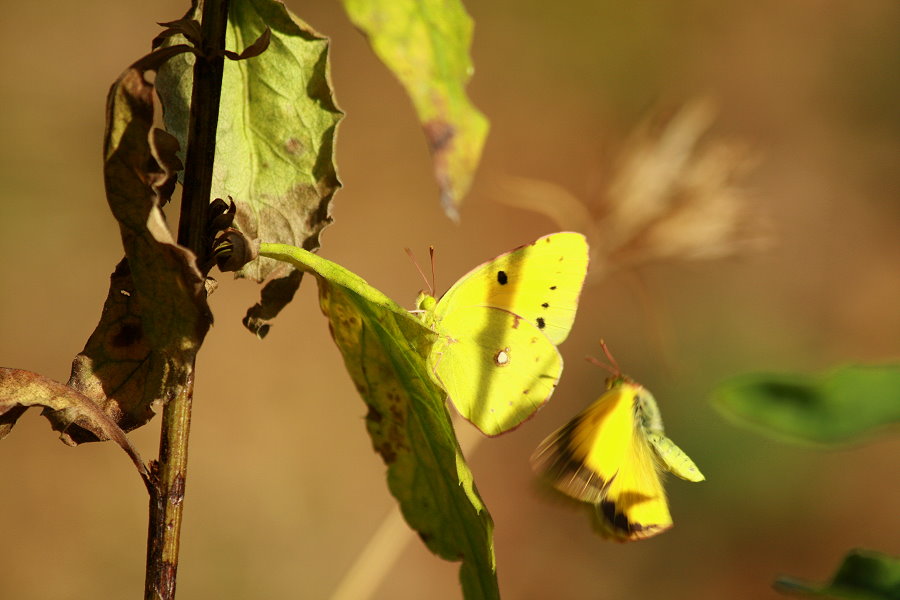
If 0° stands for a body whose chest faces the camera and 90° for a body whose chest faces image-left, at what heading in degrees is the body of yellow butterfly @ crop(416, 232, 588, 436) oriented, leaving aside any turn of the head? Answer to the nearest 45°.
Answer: approximately 90°
